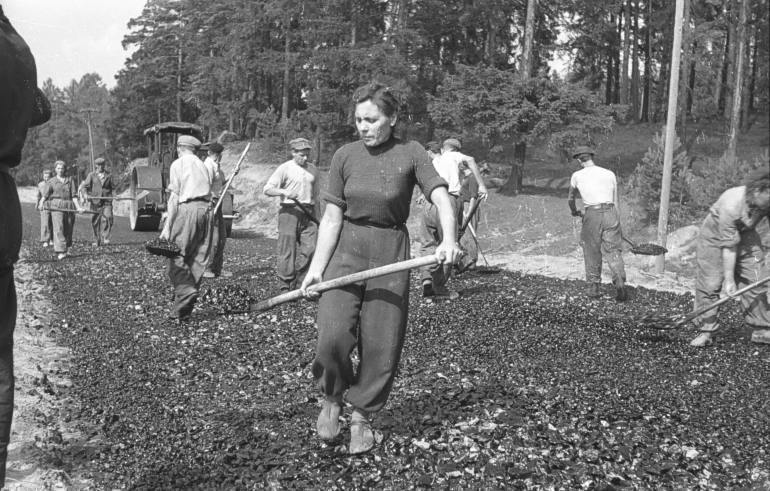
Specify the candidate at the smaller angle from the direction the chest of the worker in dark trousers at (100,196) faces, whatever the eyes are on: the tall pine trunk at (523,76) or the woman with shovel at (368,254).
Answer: the woman with shovel

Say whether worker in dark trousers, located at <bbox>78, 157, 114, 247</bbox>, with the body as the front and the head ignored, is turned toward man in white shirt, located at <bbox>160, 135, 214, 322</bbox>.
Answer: yes

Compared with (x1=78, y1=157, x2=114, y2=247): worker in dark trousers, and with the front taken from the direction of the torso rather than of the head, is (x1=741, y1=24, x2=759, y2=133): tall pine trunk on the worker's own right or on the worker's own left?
on the worker's own left

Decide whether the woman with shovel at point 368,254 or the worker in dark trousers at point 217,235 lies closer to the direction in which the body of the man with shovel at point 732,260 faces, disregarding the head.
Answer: the woman with shovel

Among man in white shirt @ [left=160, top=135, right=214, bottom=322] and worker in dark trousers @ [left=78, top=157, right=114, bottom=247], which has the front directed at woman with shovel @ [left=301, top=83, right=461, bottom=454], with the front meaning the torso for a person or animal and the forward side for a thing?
the worker in dark trousers

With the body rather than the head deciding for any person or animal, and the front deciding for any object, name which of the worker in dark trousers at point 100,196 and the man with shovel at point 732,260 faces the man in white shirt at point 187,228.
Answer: the worker in dark trousers

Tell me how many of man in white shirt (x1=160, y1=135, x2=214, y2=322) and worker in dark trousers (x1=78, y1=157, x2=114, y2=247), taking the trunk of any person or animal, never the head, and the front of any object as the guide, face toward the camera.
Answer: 1

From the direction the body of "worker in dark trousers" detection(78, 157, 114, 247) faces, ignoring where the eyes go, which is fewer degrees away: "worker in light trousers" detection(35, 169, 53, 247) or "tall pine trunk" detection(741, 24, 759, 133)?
the worker in light trousers

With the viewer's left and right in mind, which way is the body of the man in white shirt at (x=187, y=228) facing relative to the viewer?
facing away from the viewer and to the left of the viewer
